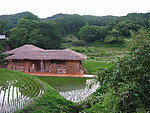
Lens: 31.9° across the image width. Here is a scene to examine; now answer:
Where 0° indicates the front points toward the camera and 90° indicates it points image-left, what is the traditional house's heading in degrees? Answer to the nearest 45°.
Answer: approximately 0°

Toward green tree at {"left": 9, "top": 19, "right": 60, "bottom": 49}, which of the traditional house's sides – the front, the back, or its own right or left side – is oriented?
back
